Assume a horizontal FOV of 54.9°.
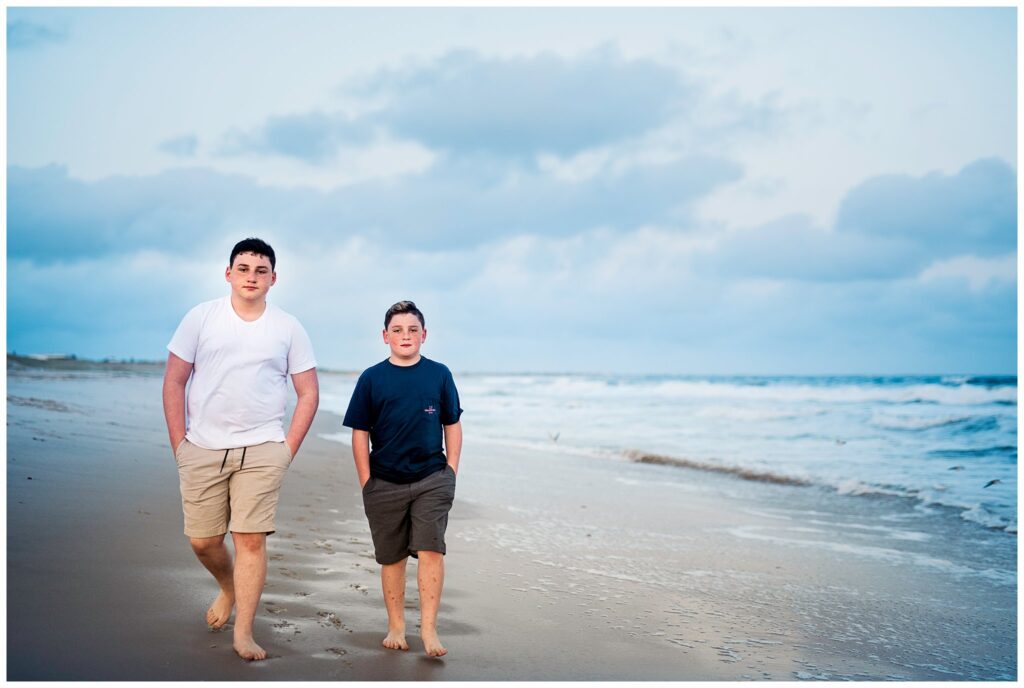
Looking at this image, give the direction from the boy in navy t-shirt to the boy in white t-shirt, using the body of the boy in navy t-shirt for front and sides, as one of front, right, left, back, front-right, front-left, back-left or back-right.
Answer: right

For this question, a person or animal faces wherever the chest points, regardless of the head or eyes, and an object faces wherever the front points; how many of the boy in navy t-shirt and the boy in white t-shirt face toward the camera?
2

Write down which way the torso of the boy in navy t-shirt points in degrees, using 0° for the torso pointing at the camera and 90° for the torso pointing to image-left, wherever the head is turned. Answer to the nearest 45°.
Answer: approximately 0°

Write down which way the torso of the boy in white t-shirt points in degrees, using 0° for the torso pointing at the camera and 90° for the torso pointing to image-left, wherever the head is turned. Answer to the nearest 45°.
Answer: approximately 0°

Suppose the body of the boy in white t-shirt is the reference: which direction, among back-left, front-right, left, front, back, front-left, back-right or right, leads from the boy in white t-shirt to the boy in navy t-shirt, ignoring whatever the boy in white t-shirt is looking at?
left
